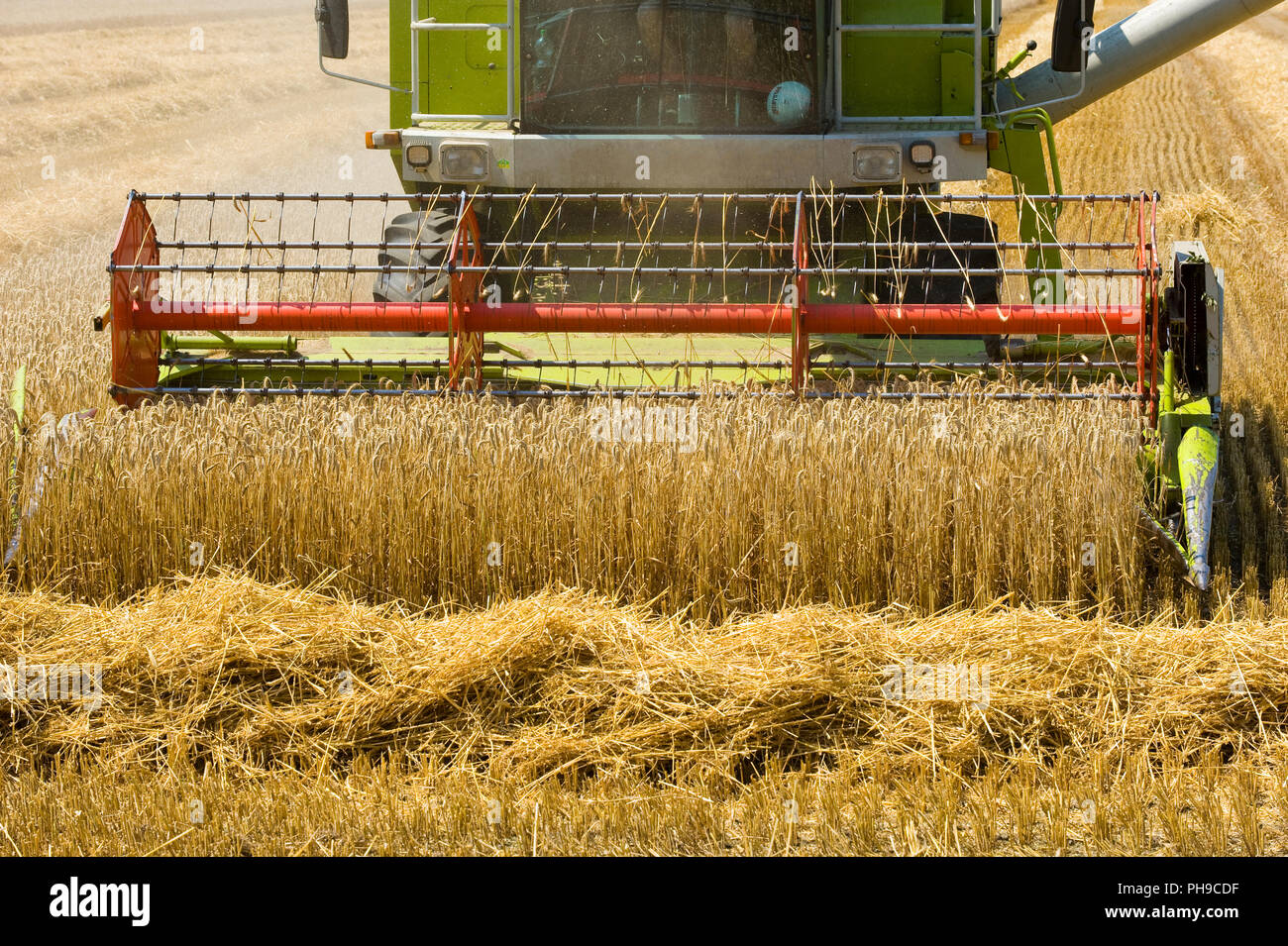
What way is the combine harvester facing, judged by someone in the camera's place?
facing the viewer
